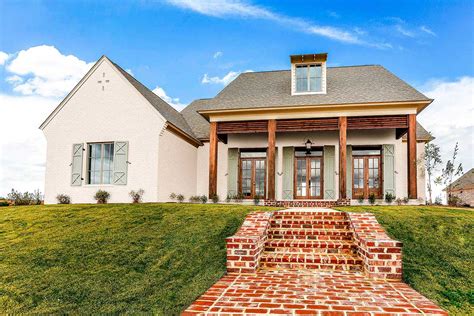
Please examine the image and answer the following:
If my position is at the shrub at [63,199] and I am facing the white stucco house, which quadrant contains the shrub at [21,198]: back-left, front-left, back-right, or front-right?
back-left

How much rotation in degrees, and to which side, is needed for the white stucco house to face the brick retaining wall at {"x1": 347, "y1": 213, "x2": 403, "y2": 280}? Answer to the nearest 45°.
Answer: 0° — it already faces it

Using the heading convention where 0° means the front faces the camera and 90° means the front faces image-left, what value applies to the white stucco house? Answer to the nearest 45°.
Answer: approximately 0°

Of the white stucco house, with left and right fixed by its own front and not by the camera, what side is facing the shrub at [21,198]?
right

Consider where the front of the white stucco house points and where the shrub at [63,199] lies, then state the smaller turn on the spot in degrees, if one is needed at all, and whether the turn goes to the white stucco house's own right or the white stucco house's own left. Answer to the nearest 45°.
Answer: approximately 90° to the white stucco house's own right
